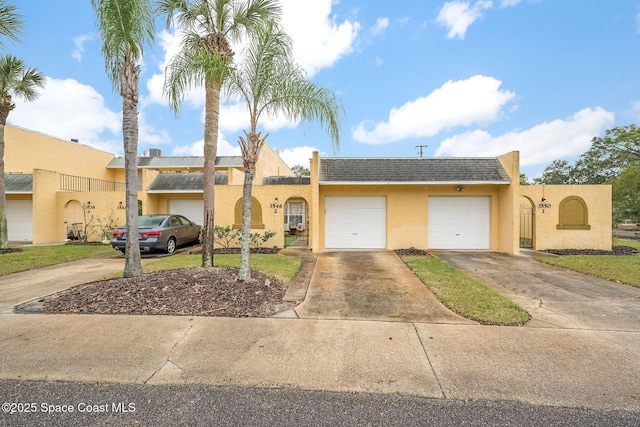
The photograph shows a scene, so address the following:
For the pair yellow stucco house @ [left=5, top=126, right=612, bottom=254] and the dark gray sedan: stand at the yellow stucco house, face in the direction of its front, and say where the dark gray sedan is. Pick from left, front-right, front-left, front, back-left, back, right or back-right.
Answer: right

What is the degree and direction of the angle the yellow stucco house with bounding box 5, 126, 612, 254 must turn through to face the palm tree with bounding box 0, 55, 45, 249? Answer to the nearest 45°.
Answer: approximately 90° to its right

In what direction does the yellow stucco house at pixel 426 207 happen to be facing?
toward the camera

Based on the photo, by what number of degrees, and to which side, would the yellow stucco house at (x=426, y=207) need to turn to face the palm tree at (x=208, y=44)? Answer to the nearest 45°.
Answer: approximately 45° to its right

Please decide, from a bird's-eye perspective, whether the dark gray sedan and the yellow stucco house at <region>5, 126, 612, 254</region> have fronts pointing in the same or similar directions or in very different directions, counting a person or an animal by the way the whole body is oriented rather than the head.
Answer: very different directions

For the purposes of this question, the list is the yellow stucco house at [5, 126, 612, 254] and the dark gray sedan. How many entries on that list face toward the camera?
1

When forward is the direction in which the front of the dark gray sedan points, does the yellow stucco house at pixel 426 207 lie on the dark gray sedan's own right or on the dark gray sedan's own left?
on the dark gray sedan's own right

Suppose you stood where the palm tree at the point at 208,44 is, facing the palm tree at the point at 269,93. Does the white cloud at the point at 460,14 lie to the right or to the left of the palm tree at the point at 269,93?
left
